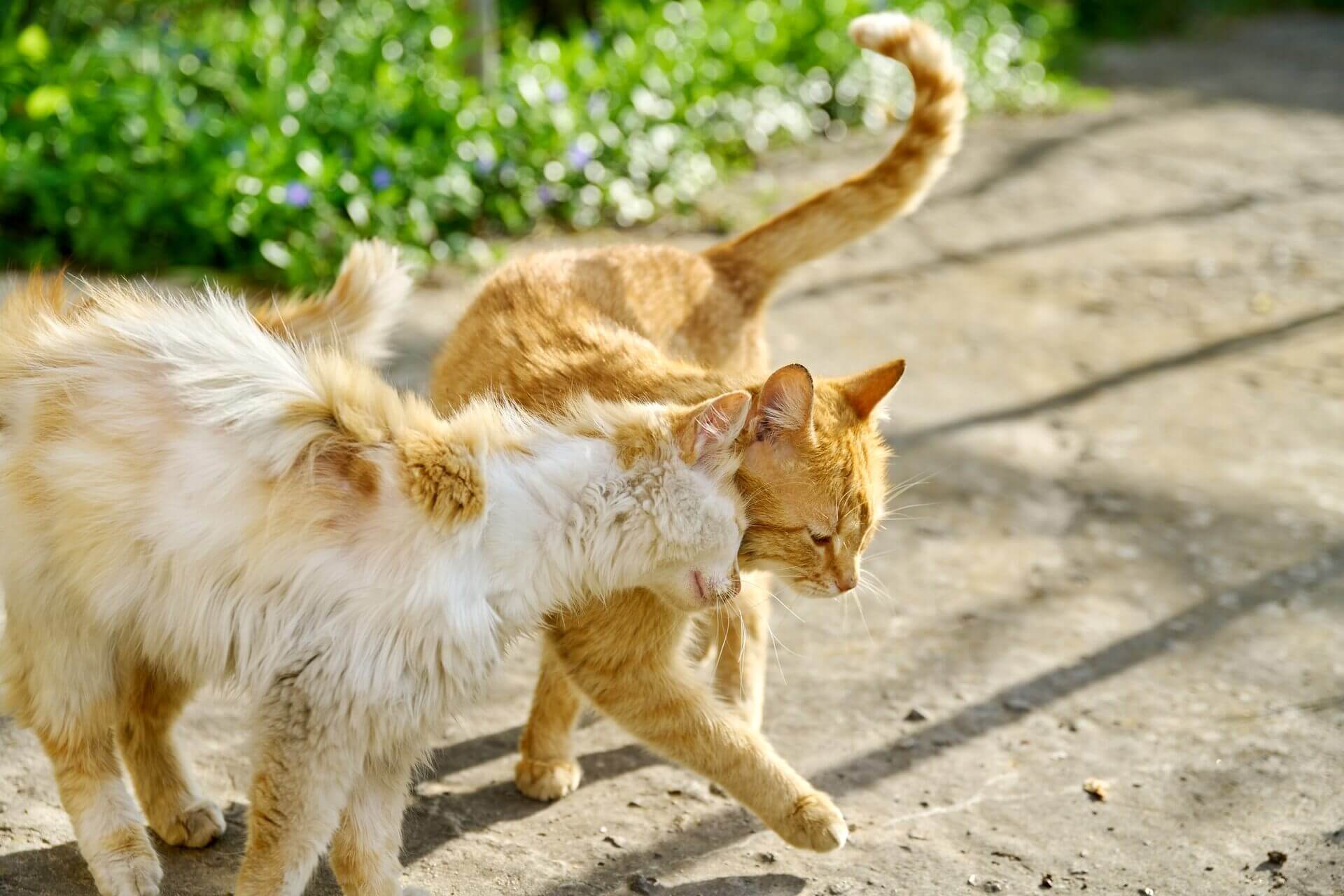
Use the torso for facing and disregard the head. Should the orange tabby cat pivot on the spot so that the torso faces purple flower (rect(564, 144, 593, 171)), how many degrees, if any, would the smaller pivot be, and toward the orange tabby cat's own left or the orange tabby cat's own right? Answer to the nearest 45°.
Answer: approximately 135° to the orange tabby cat's own left

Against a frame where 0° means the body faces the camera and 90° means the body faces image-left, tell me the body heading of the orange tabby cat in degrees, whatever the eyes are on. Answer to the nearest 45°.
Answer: approximately 315°

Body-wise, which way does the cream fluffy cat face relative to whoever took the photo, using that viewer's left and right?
facing to the right of the viewer

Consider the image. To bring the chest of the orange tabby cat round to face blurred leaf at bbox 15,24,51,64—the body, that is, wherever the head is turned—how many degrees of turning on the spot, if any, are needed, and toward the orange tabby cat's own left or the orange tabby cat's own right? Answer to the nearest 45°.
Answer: approximately 180°

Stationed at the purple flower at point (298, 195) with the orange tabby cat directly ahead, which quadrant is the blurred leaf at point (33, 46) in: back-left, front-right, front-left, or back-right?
back-right

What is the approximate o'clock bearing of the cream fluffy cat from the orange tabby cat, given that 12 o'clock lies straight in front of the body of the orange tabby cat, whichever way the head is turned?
The cream fluffy cat is roughly at 3 o'clock from the orange tabby cat.

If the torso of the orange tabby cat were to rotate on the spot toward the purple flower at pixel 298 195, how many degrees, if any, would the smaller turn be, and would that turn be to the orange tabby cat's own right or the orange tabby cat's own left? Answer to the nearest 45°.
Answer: approximately 180°

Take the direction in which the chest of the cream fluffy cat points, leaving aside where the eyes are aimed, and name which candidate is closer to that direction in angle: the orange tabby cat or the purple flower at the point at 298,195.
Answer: the orange tabby cat

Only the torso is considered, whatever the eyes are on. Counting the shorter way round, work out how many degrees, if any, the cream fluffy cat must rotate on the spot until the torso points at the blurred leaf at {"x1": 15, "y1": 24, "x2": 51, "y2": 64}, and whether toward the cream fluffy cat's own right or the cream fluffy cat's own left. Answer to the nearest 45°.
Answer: approximately 90° to the cream fluffy cat's own left
